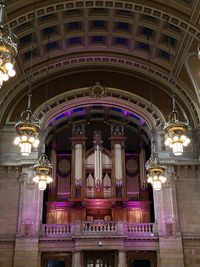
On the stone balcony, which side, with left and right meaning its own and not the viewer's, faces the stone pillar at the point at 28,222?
right

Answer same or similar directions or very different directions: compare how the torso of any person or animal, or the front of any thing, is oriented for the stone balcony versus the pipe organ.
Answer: same or similar directions

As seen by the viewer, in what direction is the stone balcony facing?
toward the camera

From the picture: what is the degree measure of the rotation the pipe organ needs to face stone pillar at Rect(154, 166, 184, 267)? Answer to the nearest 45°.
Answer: approximately 45° to its left

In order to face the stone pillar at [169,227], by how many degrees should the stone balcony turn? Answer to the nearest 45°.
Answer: approximately 90° to its left

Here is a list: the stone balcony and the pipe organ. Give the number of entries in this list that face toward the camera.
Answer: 2

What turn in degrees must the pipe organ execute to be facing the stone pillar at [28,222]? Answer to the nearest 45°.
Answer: approximately 45° to its right
